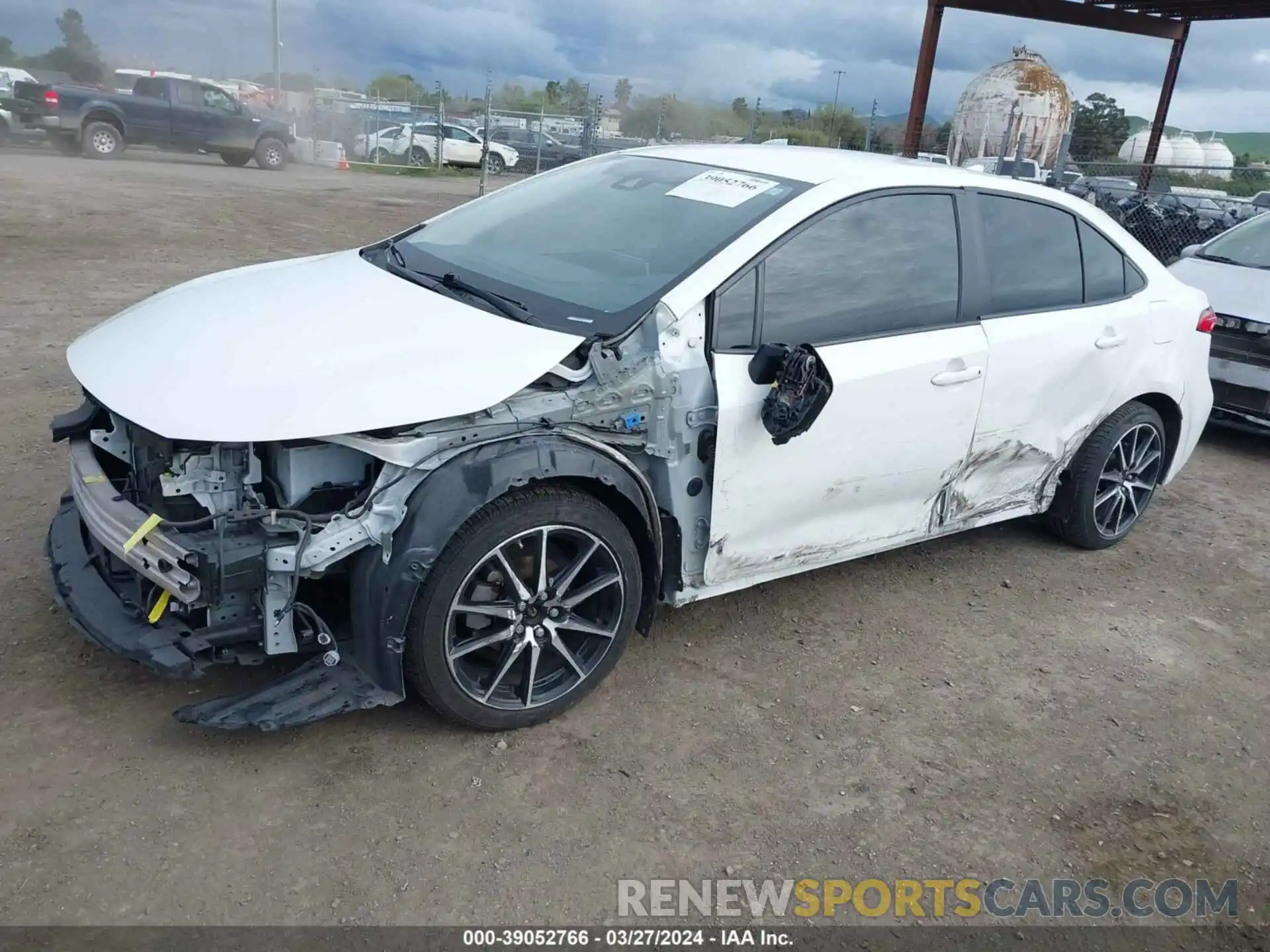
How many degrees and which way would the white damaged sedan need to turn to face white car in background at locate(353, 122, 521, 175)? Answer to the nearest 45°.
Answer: approximately 135° to its right

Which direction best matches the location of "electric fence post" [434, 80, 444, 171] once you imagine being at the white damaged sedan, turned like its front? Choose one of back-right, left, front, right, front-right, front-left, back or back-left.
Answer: back-right

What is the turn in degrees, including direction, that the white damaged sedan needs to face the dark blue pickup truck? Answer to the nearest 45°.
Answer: approximately 90° to its right

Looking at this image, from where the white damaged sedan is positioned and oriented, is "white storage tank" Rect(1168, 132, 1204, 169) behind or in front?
behind

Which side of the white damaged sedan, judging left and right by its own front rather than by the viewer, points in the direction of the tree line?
right

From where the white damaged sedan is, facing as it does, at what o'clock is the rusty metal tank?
The rusty metal tank is roughly at 5 o'clock from the white damaged sedan.

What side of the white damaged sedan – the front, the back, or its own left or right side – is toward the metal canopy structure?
back

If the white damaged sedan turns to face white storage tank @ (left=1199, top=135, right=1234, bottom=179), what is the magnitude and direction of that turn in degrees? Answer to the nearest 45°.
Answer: approximately 180°

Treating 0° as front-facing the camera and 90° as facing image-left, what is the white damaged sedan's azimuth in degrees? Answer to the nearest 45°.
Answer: approximately 45°
